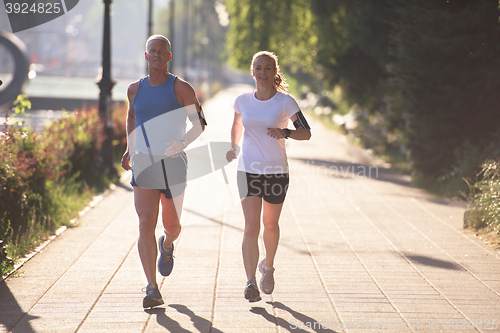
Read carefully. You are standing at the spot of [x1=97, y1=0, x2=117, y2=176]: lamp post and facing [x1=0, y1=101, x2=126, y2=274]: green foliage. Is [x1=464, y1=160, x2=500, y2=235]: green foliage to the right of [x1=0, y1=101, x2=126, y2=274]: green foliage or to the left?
left

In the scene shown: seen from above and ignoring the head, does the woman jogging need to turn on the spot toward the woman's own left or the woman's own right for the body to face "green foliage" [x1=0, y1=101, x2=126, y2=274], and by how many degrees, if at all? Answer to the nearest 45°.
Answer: approximately 135° to the woman's own right

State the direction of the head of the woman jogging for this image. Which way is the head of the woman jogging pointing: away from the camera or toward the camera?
toward the camera

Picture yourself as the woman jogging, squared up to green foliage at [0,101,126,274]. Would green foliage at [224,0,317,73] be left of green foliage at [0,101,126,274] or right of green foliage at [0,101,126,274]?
right

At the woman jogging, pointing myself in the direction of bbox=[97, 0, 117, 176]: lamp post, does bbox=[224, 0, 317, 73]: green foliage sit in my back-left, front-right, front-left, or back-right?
front-right

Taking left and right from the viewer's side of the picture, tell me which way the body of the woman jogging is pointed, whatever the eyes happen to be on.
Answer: facing the viewer

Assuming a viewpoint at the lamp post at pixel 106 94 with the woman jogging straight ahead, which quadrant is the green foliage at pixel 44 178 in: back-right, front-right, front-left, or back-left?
front-right

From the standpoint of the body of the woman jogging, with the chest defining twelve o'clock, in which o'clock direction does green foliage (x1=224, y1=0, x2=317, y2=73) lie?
The green foliage is roughly at 6 o'clock from the woman jogging.
